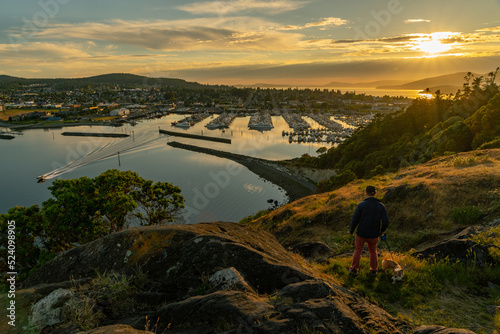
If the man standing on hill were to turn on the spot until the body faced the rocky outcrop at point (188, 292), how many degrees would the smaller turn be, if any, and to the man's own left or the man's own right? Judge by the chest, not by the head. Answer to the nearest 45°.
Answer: approximately 135° to the man's own left

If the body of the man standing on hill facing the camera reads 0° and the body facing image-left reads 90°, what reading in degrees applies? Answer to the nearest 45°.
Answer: approximately 180°

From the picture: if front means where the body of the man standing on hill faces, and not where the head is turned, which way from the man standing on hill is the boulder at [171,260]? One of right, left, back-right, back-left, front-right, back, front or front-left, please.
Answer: back-left

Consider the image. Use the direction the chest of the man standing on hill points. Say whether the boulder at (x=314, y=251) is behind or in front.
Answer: in front

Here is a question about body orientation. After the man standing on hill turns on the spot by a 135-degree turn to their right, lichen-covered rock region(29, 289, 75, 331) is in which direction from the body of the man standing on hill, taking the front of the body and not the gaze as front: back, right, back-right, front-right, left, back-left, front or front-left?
right
